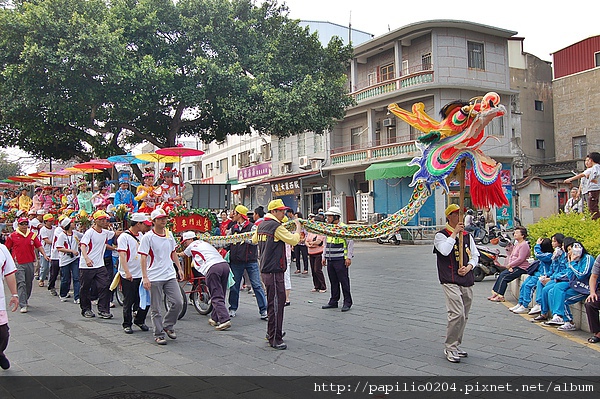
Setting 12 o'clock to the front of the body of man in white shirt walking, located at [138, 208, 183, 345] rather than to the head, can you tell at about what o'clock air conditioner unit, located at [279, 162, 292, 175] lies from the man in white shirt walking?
The air conditioner unit is roughly at 8 o'clock from the man in white shirt walking.

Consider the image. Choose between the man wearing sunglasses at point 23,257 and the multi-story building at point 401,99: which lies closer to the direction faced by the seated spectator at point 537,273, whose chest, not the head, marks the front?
the man wearing sunglasses

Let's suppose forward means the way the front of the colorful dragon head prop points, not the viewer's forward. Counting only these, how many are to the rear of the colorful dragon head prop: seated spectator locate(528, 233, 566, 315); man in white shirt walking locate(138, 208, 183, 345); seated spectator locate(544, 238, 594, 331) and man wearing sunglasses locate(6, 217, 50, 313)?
2

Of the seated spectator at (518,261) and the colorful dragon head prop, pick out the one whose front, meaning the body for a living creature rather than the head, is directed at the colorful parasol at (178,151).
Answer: the seated spectator

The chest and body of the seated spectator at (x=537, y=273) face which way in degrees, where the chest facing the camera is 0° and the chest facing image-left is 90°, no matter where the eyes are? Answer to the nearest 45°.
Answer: approximately 90°

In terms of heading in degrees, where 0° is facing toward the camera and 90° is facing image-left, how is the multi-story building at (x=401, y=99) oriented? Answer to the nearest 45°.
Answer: approximately 45°

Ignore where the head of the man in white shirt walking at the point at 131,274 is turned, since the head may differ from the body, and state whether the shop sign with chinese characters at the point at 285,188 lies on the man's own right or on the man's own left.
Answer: on the man's own left

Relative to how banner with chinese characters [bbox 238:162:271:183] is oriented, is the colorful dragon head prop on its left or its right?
on its left

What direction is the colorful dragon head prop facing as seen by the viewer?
to the viewer's right

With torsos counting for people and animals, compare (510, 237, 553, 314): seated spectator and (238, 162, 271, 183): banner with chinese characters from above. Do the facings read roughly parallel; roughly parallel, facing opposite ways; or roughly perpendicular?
roughly perpendicular

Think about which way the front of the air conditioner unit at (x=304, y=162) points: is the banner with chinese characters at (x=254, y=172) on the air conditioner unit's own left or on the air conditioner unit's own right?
on the air conditioner unit's own right
